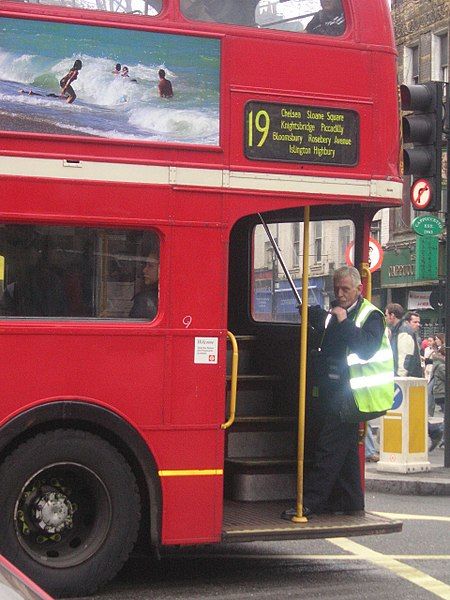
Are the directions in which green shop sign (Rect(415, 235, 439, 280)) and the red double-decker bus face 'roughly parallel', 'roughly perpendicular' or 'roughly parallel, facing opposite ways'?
roughly perpendicular

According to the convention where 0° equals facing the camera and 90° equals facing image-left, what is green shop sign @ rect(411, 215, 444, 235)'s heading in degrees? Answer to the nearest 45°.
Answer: approximately 0°

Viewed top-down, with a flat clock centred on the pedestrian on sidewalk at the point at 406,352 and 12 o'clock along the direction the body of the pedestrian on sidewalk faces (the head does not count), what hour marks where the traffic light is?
The traffic light is roughly at 9 o'clock from the pedestrian on sidewalk.

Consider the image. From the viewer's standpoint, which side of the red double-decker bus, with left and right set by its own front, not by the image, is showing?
left

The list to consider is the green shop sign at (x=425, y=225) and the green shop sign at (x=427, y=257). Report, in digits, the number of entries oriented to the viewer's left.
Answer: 0

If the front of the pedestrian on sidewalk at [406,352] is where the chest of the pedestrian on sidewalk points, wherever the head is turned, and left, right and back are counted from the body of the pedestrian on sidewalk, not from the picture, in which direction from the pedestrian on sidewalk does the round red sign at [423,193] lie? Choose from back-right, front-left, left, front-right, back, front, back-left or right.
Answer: left
